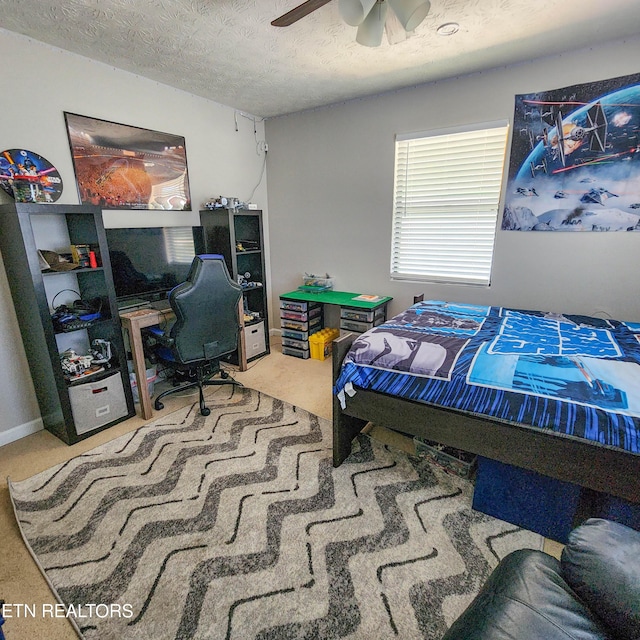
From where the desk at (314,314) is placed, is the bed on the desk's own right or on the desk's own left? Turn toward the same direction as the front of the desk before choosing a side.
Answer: on the desk's own left

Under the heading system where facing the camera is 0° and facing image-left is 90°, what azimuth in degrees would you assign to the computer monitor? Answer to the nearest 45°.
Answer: approximately 315°

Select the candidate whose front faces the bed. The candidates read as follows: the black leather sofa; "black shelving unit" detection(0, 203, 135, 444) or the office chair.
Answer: the black shelving unit

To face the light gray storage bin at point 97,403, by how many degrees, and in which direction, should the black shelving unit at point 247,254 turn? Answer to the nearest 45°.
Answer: approximately 90° to its right
